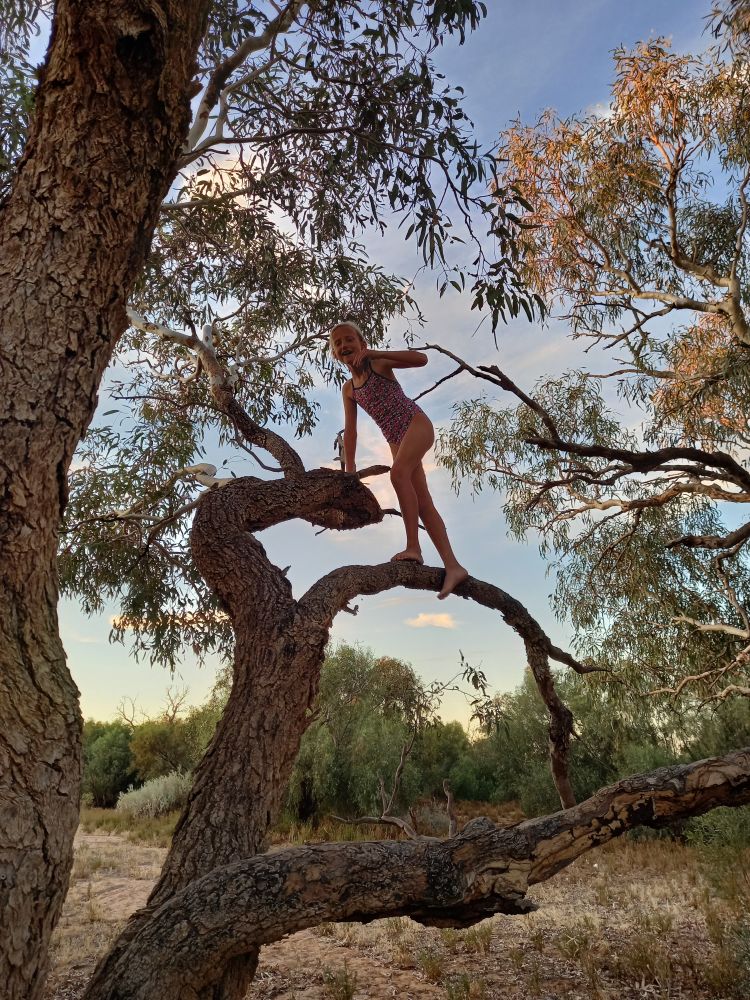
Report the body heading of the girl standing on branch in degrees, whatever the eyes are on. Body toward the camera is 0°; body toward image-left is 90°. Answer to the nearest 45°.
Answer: approximately 45°

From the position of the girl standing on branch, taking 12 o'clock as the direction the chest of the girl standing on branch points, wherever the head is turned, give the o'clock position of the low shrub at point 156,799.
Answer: The low shrub is roughly at 4 o'clock from the girl standing on branch.

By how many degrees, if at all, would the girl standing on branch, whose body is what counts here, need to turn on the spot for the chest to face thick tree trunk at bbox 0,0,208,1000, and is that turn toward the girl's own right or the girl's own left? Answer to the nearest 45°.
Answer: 0° — they already face it
